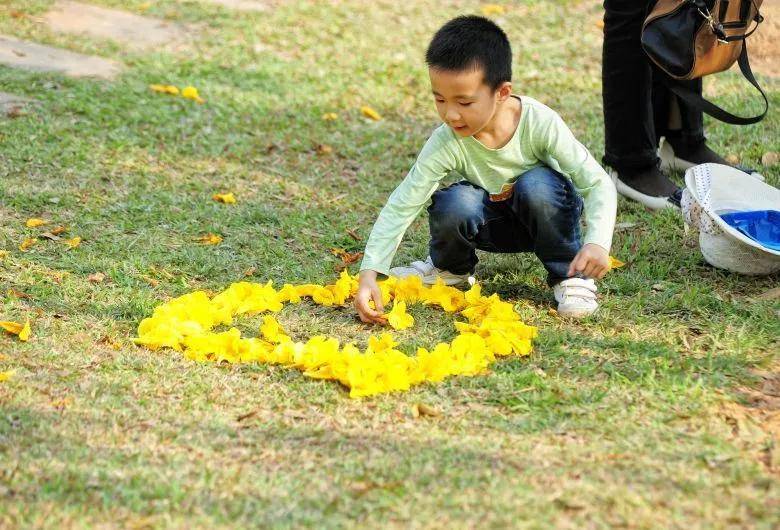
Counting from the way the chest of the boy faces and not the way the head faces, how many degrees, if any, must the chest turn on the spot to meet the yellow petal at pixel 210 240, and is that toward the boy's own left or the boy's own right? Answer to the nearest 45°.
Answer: approximately 90° to the boy's own right

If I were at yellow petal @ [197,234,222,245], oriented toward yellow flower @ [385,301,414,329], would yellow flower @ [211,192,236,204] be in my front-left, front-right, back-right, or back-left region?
back-left

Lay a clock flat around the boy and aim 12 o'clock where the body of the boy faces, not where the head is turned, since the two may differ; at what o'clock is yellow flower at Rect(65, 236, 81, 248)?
The yellow flower is roughly at 2 o'clock from the boy.

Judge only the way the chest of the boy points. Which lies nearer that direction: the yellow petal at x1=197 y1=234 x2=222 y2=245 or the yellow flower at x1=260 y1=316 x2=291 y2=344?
the yellow flower

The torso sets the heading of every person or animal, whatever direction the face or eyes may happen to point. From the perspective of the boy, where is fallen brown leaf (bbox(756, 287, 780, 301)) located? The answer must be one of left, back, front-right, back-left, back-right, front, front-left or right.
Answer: back-left

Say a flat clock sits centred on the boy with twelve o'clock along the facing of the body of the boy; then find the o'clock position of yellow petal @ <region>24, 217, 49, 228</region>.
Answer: The yellow petal is roughly at 2 o'clock from the boy.

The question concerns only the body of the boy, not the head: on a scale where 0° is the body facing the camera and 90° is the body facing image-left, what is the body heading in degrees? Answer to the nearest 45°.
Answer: approximately 45°

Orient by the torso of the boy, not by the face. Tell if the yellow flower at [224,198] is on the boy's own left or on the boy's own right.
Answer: on the boy's own right

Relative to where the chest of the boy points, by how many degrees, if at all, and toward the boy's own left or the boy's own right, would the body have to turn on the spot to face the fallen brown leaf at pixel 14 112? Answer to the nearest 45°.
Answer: approximately 90° to the boy's own right

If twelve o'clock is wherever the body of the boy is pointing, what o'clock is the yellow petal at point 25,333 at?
The yellow petal is roughly at 1 o'clock from the boy.
